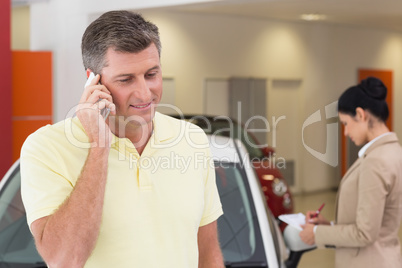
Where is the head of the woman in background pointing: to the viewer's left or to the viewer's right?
to the viewer's left

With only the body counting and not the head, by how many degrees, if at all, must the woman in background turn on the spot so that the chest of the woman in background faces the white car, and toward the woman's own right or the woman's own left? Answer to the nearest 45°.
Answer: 0° — they already face it

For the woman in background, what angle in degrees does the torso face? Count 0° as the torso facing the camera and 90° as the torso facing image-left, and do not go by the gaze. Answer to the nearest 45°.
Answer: approximately 90°

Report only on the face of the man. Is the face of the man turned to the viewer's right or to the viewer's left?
to the viewer's right

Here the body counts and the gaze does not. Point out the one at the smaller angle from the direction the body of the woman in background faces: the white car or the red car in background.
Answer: the white car

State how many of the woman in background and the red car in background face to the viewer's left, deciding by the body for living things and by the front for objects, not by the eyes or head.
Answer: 1

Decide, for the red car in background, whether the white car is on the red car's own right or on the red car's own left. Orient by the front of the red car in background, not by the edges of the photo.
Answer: on the red car's own right

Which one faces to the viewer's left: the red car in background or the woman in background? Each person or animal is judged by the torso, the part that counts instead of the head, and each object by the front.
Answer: the woman in background

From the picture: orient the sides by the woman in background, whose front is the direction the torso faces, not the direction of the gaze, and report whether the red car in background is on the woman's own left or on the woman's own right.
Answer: on the woman's own right

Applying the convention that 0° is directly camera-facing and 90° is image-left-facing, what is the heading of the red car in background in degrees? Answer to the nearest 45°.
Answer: approximately 315°
